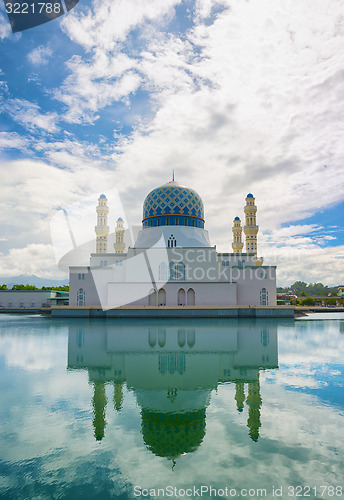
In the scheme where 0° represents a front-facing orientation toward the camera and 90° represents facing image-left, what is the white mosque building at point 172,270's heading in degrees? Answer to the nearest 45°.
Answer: approximately 0°
